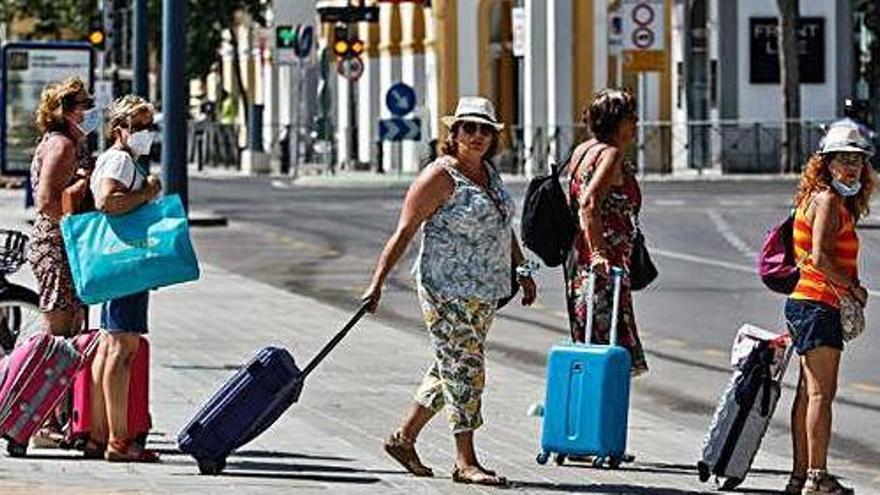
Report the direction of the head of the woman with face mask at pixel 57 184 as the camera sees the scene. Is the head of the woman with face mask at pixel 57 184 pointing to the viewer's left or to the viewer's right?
to the viewer's right

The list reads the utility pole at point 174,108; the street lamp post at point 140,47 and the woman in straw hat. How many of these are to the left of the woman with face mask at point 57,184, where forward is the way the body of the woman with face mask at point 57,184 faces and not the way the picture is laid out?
2

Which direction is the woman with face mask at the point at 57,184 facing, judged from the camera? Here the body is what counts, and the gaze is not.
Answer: to the viewer's right

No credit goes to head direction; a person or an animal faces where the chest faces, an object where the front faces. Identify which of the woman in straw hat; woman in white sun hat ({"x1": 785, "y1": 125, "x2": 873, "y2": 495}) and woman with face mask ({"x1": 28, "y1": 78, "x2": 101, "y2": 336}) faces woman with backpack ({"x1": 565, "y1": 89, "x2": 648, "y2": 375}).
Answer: the woman with face mask

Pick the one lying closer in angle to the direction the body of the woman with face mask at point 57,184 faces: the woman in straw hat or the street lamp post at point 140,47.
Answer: the woman in straw hat
